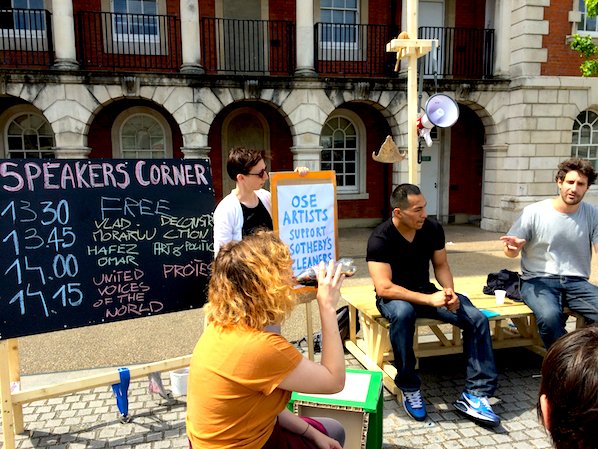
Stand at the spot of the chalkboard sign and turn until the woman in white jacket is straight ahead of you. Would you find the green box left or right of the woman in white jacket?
right

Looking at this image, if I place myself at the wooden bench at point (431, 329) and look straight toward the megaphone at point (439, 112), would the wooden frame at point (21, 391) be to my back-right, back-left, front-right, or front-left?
back-left

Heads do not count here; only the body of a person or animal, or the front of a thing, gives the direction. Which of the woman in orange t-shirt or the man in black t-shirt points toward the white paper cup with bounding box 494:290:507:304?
the woman in orange t-shirt

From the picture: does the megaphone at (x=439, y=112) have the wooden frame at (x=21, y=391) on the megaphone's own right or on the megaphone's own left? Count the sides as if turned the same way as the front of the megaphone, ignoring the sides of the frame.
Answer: on the megaphone's own right

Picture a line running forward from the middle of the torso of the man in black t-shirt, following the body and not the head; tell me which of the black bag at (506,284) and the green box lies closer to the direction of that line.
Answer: the green box

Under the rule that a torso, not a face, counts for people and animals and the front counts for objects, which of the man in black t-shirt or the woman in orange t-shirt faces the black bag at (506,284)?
the woman in orange t-shirt

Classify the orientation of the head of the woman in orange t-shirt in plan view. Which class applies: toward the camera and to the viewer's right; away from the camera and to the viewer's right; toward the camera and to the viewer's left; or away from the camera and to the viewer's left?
away from the camera and to the viewer's right

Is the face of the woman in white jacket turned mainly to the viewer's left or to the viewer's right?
to the viewer's right

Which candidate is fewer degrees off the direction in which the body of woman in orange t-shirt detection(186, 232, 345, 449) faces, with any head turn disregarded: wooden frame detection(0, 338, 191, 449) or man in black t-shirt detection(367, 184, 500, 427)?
the man in black t-shirt

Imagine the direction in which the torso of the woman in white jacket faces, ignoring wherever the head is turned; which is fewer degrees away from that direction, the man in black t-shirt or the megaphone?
the man in black t-shirt
